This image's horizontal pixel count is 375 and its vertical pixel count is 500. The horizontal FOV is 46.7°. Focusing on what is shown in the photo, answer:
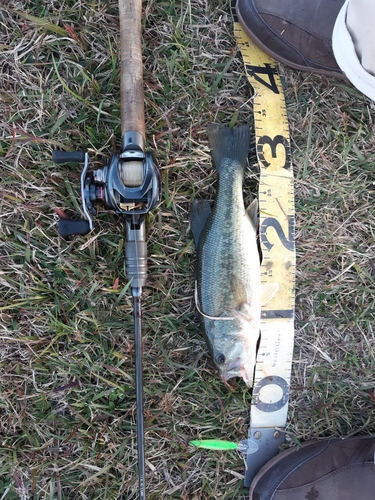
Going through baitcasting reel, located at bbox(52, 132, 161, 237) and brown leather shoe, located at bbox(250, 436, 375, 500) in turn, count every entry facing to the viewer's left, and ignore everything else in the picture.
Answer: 1

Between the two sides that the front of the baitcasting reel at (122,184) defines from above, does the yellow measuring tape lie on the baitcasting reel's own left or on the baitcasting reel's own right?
on the baitcasting reel's own left

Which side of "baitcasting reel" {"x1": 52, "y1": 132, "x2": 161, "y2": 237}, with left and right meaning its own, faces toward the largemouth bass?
left

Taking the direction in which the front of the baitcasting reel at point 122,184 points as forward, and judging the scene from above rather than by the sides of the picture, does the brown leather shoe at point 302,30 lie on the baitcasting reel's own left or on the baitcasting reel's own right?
on the baitcasting reel's own left

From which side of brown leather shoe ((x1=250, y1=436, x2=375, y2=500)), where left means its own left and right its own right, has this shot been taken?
left
